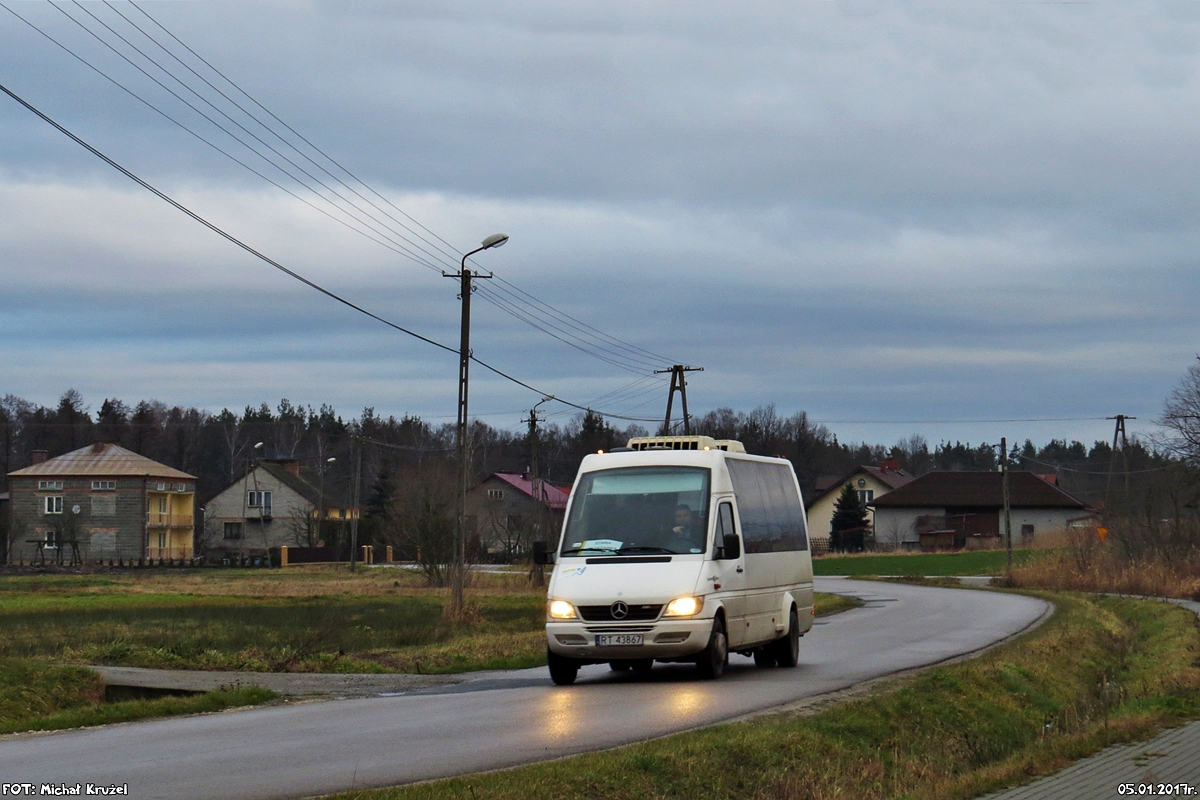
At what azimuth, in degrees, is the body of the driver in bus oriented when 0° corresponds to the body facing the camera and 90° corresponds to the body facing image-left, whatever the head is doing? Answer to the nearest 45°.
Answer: approximately 45°

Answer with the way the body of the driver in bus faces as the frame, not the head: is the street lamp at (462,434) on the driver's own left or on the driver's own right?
on the driver's own right
